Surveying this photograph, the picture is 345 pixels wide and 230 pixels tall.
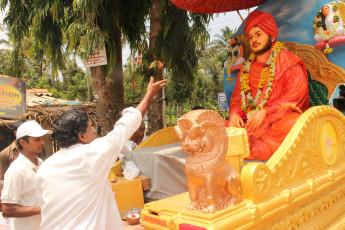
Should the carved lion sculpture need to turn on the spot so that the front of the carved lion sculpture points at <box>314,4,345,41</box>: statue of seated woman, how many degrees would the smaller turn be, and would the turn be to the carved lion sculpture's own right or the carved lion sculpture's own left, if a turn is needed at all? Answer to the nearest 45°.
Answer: approximately 180°

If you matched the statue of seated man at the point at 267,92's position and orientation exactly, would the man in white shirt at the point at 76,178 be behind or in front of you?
in front

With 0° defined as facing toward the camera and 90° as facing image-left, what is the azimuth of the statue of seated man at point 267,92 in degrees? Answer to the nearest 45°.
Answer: approximately 45°

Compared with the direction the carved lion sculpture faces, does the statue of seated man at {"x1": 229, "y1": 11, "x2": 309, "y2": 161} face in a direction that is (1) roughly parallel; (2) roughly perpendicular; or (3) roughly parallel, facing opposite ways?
roughly parallel

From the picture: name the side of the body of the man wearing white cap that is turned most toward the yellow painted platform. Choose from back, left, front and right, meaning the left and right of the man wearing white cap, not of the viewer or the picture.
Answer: front

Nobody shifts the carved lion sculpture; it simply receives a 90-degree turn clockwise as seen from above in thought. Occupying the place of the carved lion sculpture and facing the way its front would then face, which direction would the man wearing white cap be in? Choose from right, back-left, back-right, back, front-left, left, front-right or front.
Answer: front-left

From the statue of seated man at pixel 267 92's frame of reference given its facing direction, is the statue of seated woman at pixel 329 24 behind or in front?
behind

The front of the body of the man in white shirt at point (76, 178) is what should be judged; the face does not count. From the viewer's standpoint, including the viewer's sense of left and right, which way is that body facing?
facing away from the viewer and to the right of the viewer

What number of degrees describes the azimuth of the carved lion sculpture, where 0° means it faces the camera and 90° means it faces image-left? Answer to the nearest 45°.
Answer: approximately 45°

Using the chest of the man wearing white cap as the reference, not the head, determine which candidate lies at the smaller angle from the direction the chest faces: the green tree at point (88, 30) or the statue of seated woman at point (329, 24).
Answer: the statue of seated woman

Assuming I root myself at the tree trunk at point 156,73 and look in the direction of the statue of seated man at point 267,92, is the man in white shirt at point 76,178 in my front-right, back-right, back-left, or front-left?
front-right

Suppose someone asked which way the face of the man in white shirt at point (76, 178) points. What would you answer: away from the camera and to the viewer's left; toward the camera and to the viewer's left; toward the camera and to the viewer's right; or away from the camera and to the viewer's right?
away from the camera and to the viewer's right

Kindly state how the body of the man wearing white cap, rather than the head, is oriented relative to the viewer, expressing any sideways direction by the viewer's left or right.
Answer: facing to the right of the viewer
